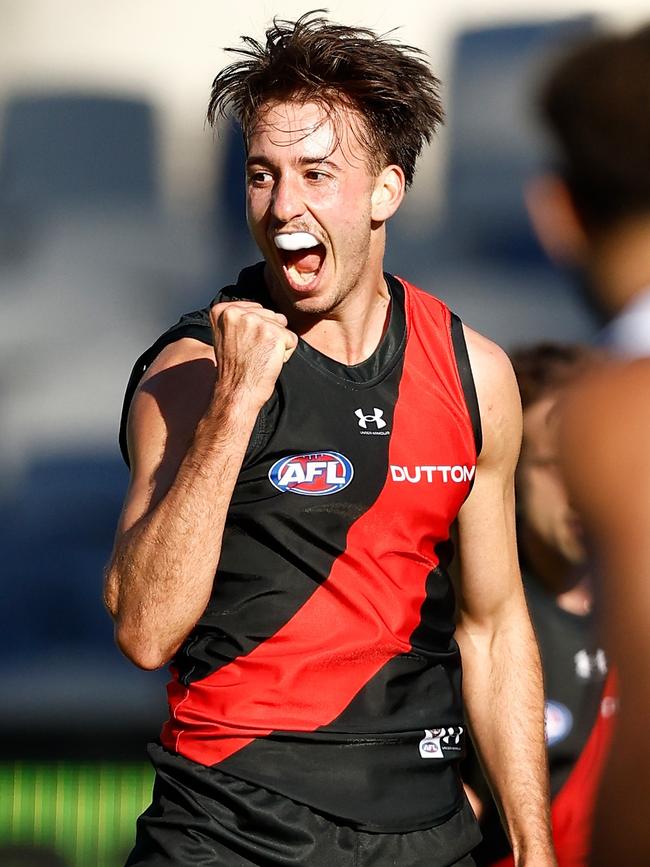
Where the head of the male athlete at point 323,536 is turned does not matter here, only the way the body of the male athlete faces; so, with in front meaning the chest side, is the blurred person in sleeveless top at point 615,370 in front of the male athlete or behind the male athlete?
in front

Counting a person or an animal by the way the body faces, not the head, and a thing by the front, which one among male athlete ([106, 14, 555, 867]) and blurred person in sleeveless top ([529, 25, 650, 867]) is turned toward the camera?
the male athlete

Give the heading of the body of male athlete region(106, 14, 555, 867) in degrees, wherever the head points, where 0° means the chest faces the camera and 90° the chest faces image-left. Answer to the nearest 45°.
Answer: approximately 0°

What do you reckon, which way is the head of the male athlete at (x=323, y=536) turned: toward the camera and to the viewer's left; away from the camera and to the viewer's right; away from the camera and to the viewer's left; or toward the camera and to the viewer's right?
toward the camera and to the viewer's left

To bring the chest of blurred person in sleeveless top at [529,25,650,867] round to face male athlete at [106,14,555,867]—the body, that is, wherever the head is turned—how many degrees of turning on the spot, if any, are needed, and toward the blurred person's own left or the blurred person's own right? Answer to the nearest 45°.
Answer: approximately 45° to the blurred person's own left

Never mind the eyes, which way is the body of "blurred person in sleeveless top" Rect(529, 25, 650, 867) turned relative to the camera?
away from the camera

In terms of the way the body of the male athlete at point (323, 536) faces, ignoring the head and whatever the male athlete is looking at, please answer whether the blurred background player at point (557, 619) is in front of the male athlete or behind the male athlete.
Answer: behind

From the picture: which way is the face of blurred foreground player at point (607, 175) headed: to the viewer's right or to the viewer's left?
to the viewer's left
